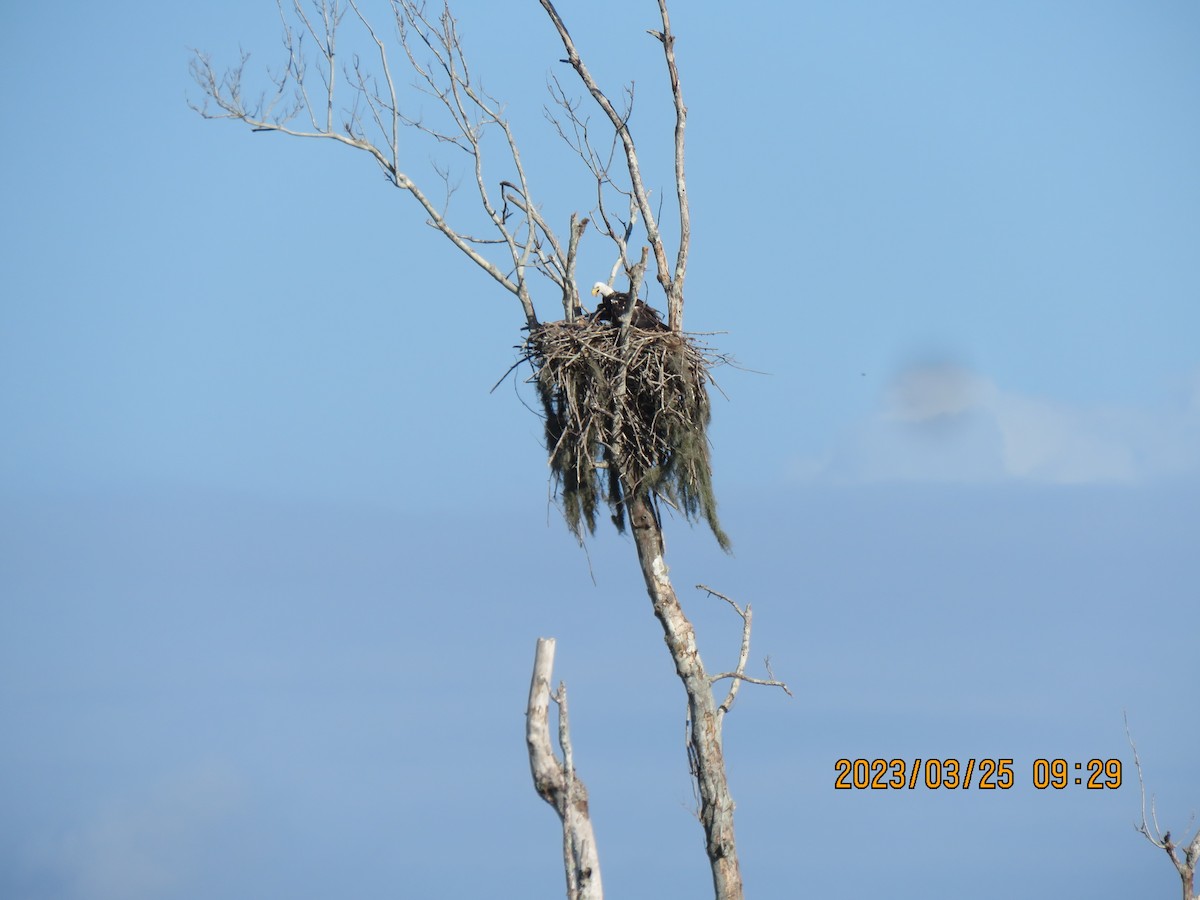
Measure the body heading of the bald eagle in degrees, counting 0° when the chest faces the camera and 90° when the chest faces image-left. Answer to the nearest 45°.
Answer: approximately 90°
